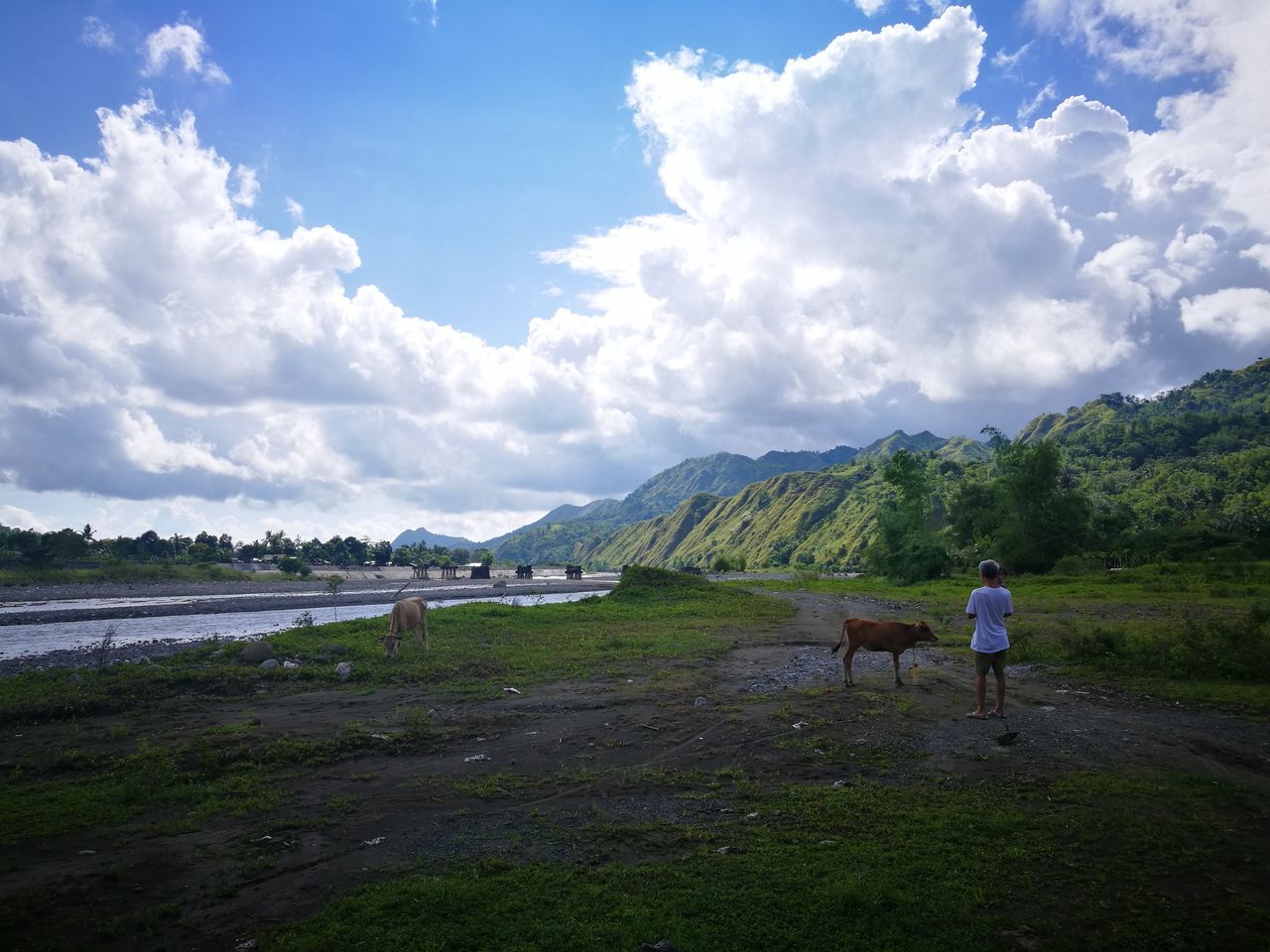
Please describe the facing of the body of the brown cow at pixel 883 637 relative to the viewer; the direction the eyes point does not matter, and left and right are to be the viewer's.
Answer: facing to the right of the viewer

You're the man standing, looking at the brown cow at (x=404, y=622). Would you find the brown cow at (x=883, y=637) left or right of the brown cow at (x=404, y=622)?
right

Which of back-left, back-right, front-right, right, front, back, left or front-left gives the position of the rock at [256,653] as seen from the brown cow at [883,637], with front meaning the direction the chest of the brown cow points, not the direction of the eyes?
back

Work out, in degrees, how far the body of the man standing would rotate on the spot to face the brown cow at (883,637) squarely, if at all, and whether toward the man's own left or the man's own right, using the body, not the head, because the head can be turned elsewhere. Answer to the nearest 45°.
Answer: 0° — they already face it

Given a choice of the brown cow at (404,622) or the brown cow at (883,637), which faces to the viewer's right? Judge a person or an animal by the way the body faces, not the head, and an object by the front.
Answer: the brown cow at (883,637)

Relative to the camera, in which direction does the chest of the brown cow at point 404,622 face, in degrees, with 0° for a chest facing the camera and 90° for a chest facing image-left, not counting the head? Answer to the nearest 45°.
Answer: approximately 45°

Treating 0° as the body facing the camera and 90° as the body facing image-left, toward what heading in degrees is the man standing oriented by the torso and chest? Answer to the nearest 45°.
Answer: approximately 135°

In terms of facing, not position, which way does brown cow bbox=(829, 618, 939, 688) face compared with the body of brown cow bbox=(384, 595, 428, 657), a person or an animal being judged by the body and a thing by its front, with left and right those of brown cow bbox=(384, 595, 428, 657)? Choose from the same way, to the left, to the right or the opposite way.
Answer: to the left

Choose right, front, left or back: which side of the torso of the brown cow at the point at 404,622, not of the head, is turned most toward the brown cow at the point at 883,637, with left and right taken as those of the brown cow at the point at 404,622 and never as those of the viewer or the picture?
left
